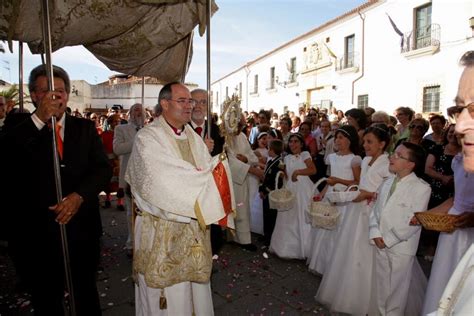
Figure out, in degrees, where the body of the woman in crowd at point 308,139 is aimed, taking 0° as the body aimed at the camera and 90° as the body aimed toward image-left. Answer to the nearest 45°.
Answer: approximately 45°

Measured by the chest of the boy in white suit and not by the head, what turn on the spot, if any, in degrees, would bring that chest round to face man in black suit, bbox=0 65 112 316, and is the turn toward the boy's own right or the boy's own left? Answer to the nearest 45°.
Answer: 0° — they already face them

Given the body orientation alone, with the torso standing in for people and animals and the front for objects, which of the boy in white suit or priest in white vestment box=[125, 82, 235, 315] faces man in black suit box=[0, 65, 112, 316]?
the boy in white suit

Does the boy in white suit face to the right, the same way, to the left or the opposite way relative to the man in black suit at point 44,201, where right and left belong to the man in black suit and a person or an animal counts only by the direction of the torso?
to the right

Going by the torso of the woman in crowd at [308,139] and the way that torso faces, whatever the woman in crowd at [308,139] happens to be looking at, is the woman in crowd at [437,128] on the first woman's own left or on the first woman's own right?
on the first woman's own left

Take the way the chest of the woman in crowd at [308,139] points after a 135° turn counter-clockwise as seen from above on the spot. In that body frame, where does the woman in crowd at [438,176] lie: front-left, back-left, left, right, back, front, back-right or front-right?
front-right

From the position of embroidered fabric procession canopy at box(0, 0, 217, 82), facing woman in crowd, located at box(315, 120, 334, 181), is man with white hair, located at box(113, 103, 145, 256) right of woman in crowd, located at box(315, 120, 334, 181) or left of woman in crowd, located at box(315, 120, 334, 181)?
left

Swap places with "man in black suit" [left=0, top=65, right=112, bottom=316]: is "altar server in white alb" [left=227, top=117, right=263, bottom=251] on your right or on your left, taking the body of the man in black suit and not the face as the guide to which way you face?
on your left

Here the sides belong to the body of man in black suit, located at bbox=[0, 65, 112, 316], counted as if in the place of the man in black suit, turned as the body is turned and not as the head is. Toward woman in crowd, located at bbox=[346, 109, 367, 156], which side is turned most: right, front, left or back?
left

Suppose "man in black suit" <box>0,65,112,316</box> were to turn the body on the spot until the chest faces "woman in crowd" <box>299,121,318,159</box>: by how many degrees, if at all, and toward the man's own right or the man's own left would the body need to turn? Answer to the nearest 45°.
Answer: approximately 135° to the man's own left

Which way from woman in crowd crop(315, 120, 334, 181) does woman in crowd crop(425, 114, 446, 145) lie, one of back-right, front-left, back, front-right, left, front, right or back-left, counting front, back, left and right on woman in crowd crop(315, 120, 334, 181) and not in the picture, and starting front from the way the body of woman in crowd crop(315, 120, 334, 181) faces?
left

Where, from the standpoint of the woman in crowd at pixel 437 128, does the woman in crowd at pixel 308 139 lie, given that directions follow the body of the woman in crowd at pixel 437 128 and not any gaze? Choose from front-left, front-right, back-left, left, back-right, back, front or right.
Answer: front-right

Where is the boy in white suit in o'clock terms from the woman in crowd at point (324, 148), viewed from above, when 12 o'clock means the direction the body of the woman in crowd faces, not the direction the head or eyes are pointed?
The boy in white suit is roughly at 10 o'clock from the woman in crowd.

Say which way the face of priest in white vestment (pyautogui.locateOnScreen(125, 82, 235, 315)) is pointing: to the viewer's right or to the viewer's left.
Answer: to the viewer's right
